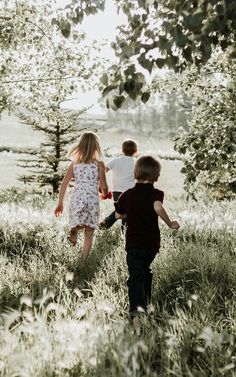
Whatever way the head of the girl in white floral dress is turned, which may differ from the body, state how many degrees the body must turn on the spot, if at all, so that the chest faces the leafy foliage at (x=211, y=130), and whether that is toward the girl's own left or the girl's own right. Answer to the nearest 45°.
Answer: approximately 90° to the girl's own right

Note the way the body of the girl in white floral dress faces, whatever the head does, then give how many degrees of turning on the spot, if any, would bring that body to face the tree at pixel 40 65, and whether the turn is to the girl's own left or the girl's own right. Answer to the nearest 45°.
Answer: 0° — they already face it

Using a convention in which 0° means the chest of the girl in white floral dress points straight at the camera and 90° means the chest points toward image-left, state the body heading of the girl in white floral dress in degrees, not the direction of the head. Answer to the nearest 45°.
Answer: approximately 180°

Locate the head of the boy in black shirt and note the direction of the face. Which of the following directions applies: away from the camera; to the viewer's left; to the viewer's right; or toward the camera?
away from the camera

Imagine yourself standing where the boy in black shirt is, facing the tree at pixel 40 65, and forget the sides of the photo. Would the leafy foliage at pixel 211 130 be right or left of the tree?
right

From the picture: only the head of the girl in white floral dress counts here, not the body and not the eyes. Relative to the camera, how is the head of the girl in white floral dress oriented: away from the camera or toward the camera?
away from the camera

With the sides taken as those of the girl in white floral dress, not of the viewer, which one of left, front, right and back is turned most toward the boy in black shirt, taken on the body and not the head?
back

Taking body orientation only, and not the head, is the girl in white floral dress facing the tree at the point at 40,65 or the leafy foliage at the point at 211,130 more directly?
the tree
